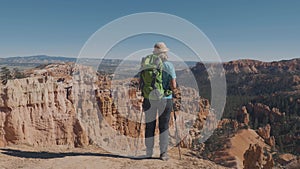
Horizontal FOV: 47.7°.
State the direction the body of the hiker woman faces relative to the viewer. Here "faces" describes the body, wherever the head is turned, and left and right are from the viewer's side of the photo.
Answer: facing away from the viewer and to the right of the viewer
